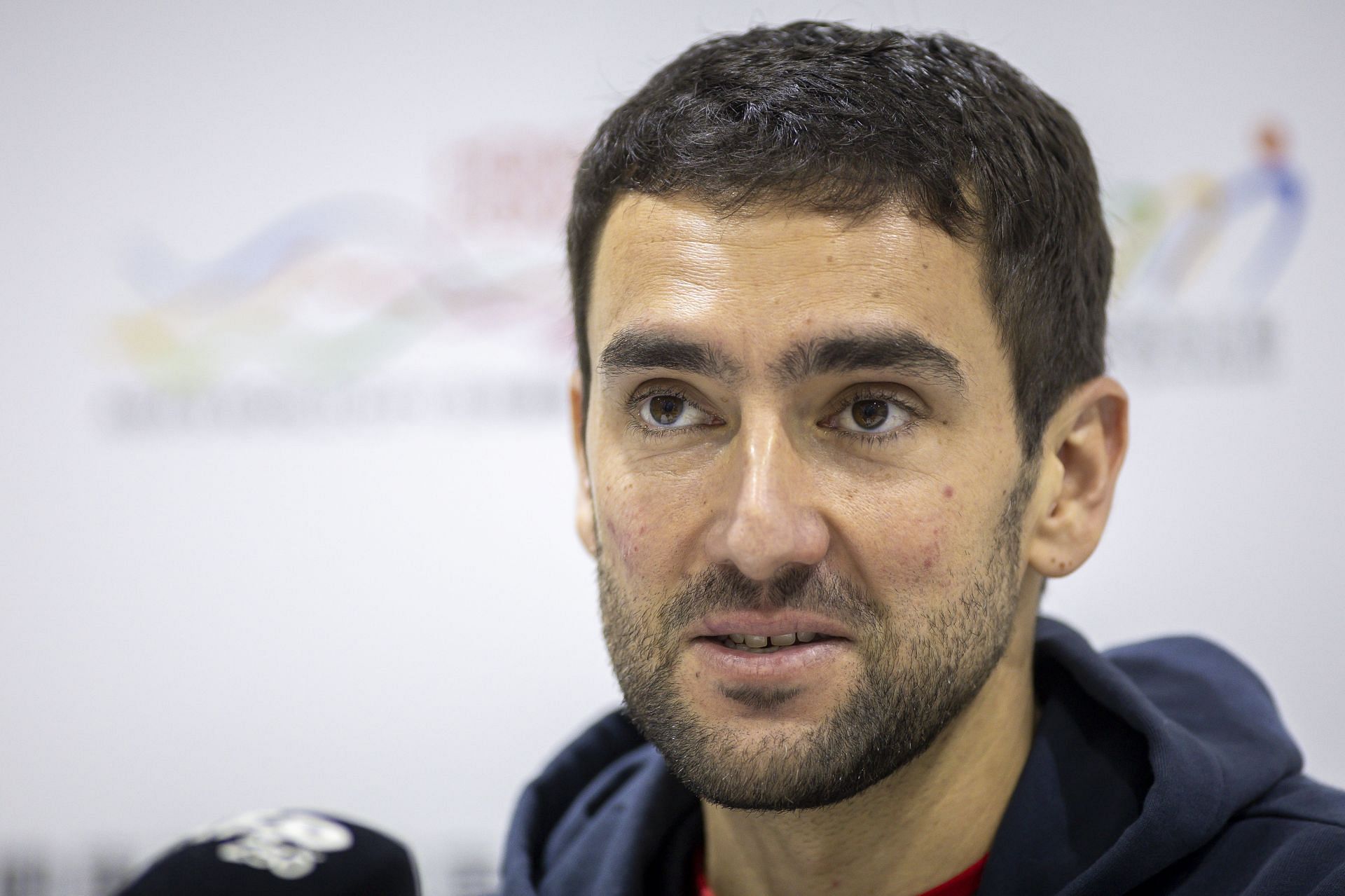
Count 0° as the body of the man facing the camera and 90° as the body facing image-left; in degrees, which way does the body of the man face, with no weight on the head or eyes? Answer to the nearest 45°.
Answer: approximately 45°
